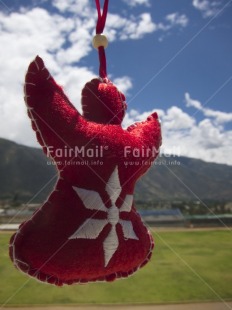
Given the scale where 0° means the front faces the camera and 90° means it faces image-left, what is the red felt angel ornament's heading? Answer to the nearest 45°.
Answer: approximately 315°
